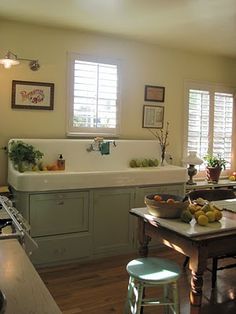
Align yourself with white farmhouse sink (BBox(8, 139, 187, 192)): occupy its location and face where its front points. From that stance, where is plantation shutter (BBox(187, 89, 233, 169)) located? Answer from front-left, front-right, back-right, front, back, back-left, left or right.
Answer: back-left

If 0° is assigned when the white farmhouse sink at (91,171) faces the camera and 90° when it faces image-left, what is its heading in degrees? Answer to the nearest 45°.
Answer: approximately 0°

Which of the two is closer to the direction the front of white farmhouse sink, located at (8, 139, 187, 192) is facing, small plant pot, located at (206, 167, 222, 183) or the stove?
the stove

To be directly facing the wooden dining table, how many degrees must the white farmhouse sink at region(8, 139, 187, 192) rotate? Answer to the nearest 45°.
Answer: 0° — it already faces it

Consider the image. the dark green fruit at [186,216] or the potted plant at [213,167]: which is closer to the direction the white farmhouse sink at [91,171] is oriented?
the dark green fruit

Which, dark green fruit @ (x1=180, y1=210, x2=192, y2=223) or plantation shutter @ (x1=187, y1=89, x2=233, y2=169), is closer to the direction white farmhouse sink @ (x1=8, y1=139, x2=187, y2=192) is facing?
the dark green fruit
